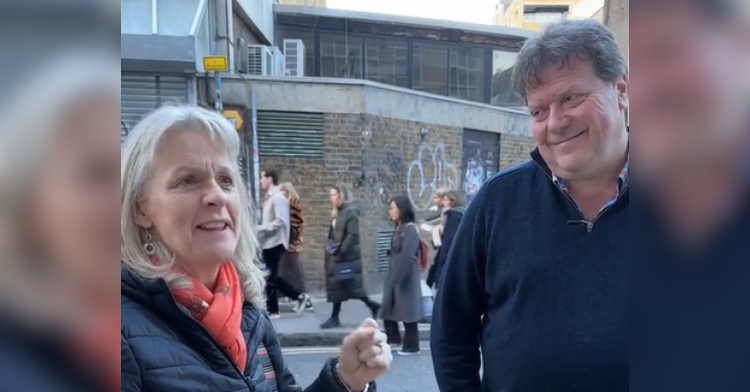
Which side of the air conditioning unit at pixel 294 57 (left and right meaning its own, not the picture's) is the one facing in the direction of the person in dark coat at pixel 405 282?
front

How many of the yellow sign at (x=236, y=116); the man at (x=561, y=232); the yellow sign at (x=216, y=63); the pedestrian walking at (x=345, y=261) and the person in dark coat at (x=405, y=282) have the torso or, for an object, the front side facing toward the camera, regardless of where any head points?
3

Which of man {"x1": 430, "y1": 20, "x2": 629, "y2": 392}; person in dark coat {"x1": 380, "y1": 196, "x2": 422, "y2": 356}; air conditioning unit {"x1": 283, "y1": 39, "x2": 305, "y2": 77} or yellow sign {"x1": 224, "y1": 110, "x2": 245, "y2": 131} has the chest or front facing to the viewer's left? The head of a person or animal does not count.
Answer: the person in dark coat

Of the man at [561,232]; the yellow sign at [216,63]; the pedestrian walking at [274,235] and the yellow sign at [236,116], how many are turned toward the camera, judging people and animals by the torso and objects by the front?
3

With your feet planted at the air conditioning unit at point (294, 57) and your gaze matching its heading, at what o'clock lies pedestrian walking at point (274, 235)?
The pedestrian walking is roughly at 12 o'clock from the air conditioning unit.

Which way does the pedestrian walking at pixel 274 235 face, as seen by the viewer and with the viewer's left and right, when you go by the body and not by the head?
facing to the left of the viewer

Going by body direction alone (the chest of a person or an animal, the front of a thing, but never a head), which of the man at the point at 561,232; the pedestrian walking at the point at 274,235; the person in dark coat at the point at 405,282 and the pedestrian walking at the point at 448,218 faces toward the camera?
the man

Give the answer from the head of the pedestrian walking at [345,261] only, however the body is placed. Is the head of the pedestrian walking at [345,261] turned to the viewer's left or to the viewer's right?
to the viewer's left

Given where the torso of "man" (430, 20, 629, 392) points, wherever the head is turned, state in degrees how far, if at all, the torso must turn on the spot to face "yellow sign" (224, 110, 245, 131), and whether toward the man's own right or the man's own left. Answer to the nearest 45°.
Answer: approximately 135° to the man's own right

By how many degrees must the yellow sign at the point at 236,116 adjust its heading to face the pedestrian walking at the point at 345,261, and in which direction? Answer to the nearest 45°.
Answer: approximately 45° to its left

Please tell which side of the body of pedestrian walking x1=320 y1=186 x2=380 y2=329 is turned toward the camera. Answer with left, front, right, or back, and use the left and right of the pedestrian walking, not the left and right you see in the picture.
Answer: left

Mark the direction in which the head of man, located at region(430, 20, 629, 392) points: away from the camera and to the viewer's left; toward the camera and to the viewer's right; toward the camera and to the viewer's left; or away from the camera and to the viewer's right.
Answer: toward the camera and to the viewer's left

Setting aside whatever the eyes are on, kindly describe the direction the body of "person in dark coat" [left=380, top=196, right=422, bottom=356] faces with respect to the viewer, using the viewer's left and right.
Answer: facing to the left of the viewer

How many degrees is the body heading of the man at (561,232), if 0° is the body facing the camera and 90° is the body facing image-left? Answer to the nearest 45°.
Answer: approximately 0°

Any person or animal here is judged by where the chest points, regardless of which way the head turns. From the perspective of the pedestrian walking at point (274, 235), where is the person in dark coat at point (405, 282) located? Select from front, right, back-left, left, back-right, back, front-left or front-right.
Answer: back-left

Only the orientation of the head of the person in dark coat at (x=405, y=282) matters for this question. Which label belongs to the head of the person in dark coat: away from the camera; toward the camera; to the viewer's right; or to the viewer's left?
to the viewer's left

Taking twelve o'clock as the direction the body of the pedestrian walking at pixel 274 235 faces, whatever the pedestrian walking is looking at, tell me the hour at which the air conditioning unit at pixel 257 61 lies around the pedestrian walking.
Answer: The air conditioning unit is roughly at 3 o'clock from the pedestrian walking.
